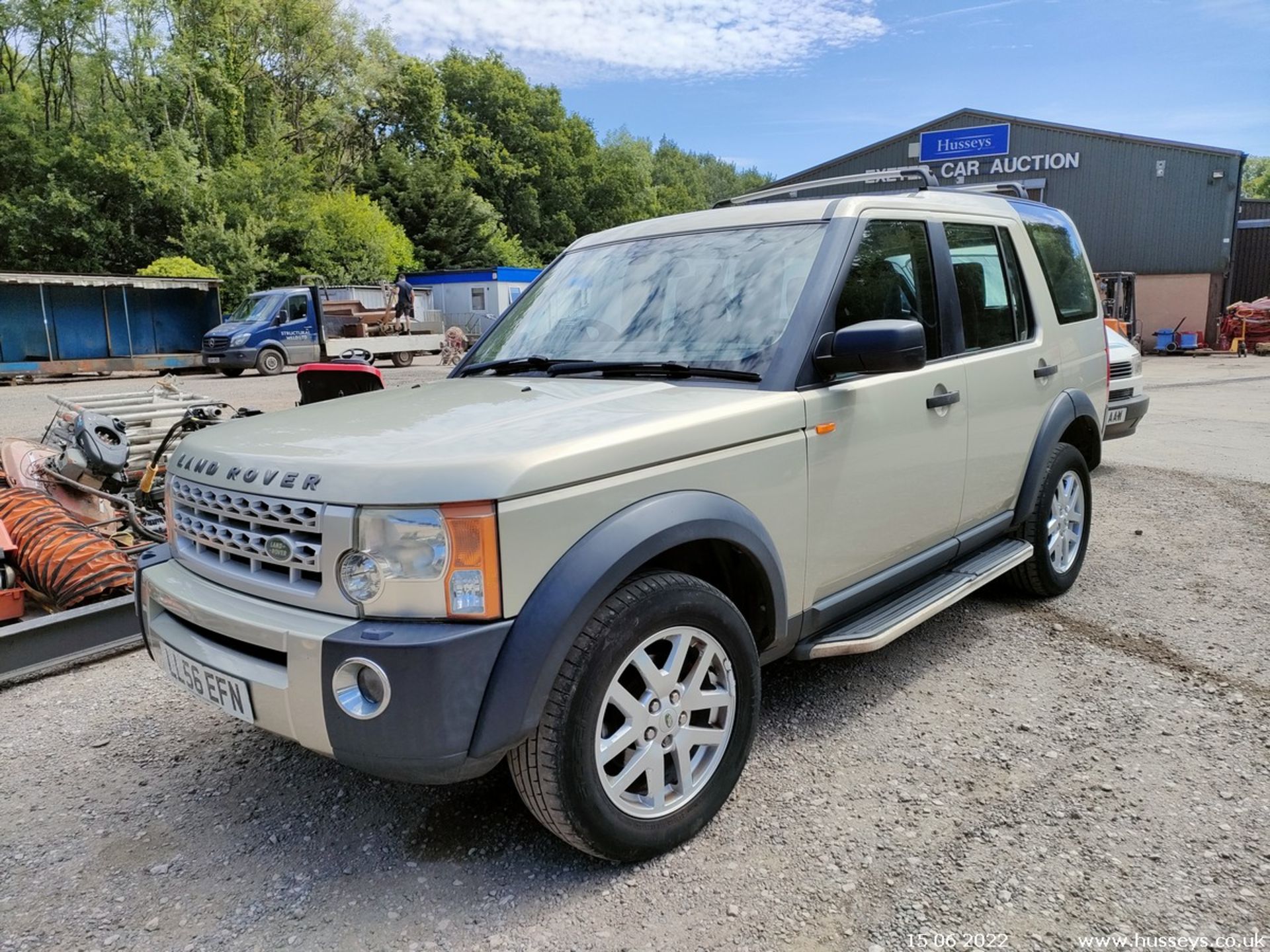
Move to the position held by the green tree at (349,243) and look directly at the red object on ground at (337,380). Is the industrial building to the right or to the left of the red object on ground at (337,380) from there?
left

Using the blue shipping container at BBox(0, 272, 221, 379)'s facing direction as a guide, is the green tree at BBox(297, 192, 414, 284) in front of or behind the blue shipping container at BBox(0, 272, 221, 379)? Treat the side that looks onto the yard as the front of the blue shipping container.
behind

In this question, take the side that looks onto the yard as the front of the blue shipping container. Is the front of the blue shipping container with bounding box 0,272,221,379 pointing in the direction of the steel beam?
yes

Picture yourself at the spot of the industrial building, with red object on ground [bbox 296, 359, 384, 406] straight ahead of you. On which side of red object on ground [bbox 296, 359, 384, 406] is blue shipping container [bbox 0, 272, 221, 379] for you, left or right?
right

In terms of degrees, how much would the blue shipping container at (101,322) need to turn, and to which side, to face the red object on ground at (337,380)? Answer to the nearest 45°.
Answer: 0° — it already faces it

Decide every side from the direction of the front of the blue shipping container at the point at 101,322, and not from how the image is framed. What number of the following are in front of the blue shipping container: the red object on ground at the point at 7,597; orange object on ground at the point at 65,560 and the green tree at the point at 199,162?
2

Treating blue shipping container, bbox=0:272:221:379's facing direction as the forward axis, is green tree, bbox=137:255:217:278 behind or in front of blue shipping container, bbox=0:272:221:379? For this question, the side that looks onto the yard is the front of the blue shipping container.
behind

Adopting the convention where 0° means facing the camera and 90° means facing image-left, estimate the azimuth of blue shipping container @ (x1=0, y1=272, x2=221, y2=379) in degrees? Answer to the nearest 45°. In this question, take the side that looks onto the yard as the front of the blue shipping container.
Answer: approximately 0°
